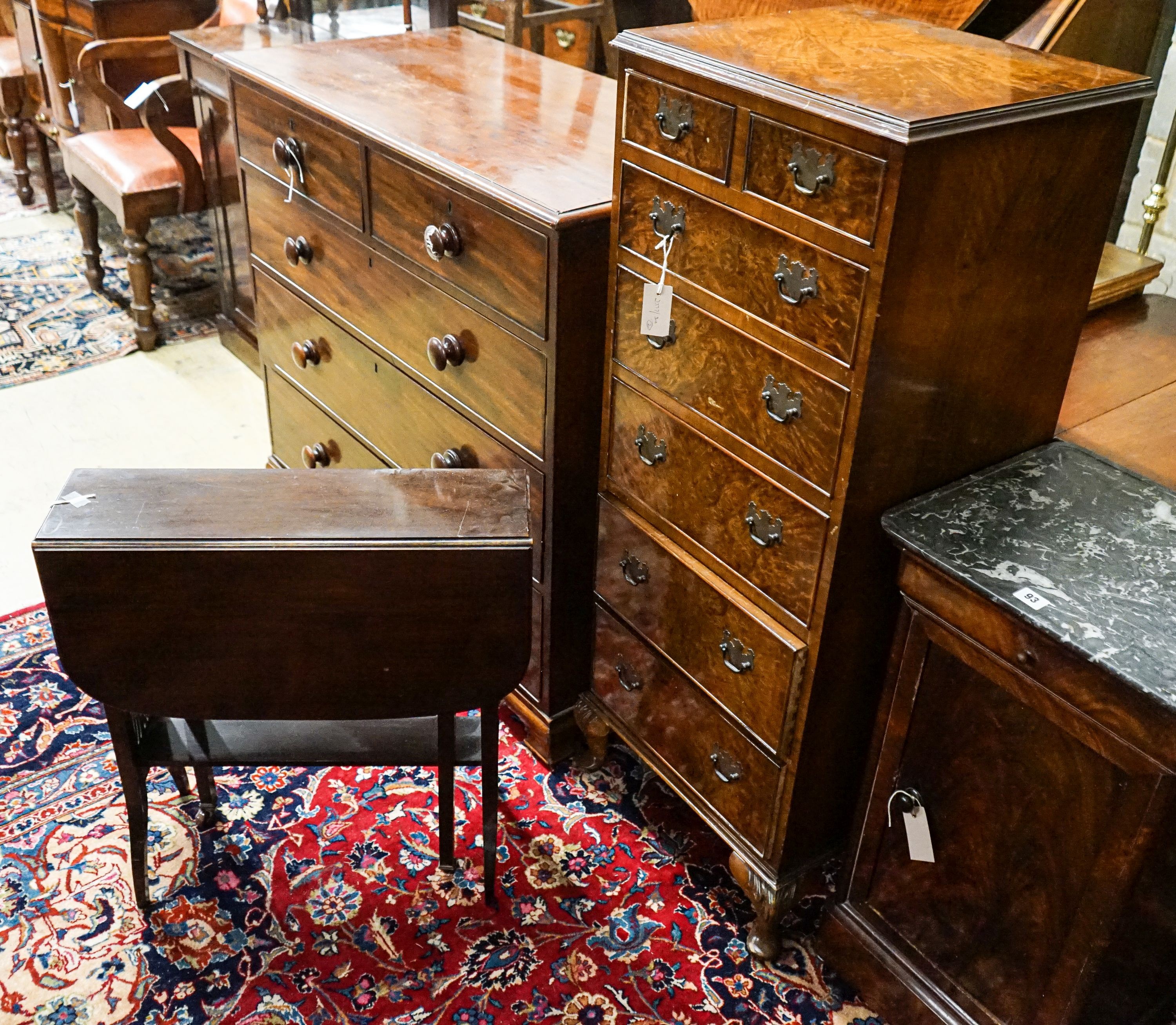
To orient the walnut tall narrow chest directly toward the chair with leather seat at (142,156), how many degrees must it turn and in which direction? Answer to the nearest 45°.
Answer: approximately 90° to its right

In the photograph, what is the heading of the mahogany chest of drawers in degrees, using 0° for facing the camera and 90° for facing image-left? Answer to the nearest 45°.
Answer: approximately 45°

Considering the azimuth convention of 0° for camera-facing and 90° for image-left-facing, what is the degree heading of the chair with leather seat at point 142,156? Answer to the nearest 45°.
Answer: approximately 45°

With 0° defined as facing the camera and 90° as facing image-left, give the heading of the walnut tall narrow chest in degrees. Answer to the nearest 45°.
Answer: approximately 45°

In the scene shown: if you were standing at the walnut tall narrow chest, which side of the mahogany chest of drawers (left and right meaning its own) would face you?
left

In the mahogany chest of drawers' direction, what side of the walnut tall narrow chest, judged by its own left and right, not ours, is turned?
right

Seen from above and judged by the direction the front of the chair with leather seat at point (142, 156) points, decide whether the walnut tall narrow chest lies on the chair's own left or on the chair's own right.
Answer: on the chair's own left

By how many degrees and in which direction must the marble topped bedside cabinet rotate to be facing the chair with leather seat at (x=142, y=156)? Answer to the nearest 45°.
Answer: approximately 90° to its right
